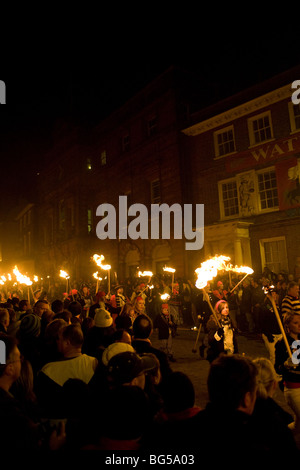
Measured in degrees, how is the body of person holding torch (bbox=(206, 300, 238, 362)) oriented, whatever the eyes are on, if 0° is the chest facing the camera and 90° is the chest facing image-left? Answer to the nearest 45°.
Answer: approximately 315°

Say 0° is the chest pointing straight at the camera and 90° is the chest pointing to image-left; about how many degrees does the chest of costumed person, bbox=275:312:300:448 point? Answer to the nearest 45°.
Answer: approximately 315°

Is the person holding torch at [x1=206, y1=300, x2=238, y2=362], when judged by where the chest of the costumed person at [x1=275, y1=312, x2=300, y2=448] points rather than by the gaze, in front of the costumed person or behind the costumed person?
behind

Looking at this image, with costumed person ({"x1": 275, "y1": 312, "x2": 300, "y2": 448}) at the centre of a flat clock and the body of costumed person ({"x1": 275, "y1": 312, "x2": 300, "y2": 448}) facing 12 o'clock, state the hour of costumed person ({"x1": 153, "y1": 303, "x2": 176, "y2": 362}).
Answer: costumed person ({"x1": 153, "y1": 303, "x2": 176, "y2": 362}) is roughly at 6 o'clock from costumed person ({"x1": 275, "y1": 312, "x2": 300, "y2": 448}).
